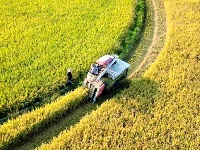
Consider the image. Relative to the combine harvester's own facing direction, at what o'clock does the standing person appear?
The standing person is roughly at 2 o'clock from the combine harvester.

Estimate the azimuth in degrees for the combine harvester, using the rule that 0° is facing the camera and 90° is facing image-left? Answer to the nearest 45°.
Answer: approximately 45°
